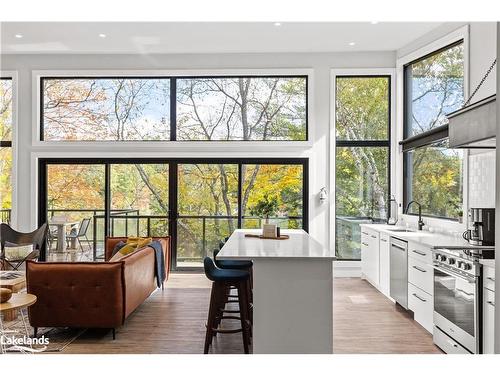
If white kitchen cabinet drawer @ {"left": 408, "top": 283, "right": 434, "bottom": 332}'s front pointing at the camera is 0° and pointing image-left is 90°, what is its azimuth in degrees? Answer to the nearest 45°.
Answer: approximately 45°

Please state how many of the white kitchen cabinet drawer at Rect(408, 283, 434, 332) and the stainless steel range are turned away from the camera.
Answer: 0

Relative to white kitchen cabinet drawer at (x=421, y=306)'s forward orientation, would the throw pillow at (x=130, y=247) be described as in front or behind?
in front

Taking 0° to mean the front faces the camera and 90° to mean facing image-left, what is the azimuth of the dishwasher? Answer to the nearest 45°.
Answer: approximately 45°

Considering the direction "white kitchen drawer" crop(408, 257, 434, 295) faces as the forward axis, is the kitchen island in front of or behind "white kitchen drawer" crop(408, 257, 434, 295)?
in front

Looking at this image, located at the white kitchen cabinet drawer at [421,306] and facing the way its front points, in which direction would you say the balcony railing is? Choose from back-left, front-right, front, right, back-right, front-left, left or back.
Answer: front-right

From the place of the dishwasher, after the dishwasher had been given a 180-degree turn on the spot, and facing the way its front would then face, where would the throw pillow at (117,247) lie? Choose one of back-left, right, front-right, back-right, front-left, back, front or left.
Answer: back-left
